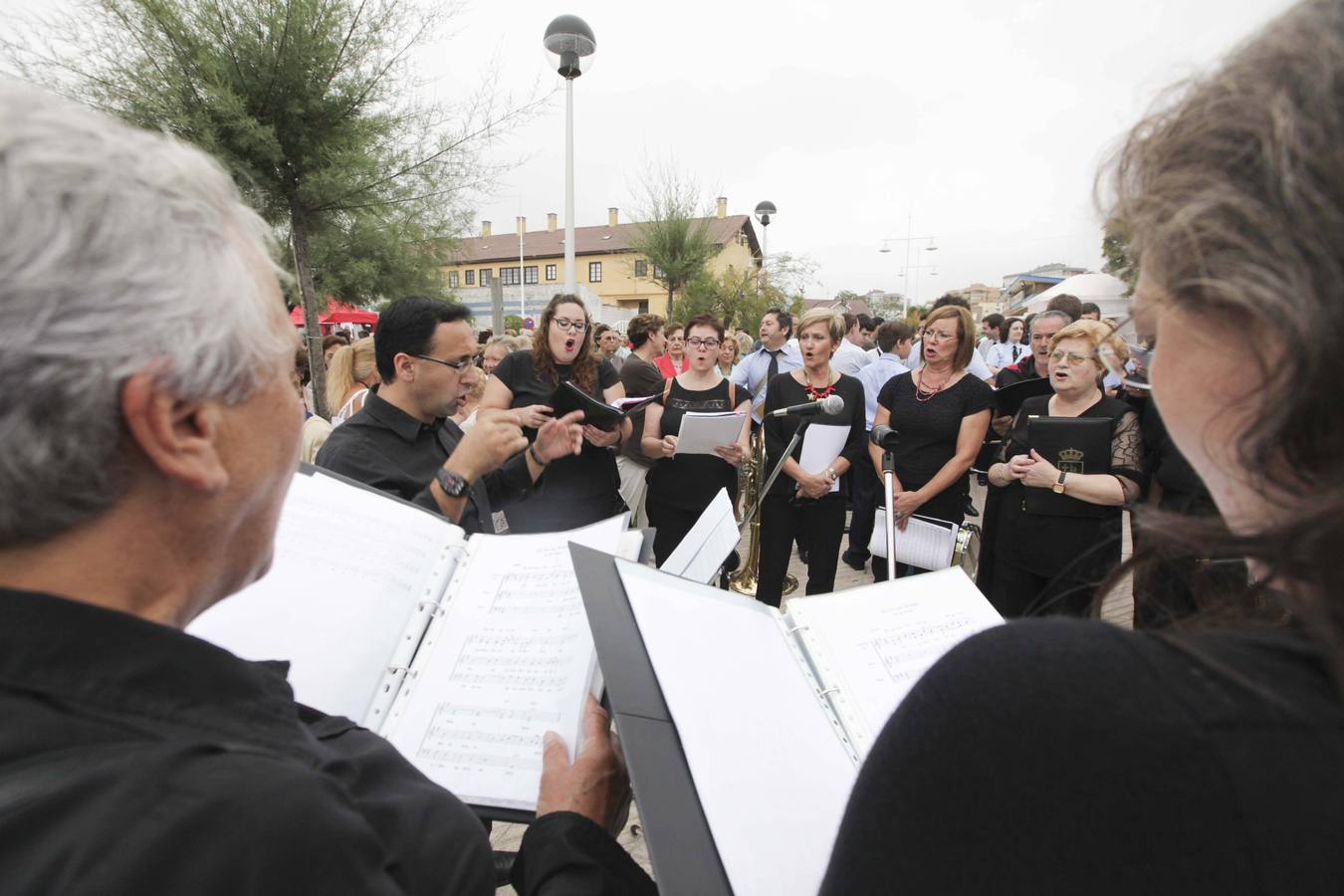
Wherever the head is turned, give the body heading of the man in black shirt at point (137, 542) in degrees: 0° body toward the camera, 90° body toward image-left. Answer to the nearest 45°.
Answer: approximately 225°

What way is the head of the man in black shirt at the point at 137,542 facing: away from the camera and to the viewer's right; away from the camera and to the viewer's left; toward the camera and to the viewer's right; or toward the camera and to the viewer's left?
away from the camera and to the viewer's right

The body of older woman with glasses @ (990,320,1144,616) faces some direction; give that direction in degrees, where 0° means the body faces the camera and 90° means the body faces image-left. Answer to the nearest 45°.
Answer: approximately 45°

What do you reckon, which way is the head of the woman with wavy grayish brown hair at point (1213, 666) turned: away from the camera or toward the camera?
away from the camera

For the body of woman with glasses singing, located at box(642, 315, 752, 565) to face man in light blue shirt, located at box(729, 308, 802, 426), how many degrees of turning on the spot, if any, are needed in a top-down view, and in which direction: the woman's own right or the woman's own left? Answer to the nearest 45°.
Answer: approximately 180°

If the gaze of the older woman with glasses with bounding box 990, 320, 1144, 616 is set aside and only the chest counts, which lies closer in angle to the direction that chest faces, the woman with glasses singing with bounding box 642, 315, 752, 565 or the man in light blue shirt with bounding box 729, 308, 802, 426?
the woman with glasses singing

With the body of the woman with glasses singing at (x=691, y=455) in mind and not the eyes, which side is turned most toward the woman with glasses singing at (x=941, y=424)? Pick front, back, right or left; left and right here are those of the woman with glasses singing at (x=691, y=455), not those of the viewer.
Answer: left

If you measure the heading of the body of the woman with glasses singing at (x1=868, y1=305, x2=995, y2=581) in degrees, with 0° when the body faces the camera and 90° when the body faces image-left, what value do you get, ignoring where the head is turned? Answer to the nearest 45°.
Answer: approximately 45°
